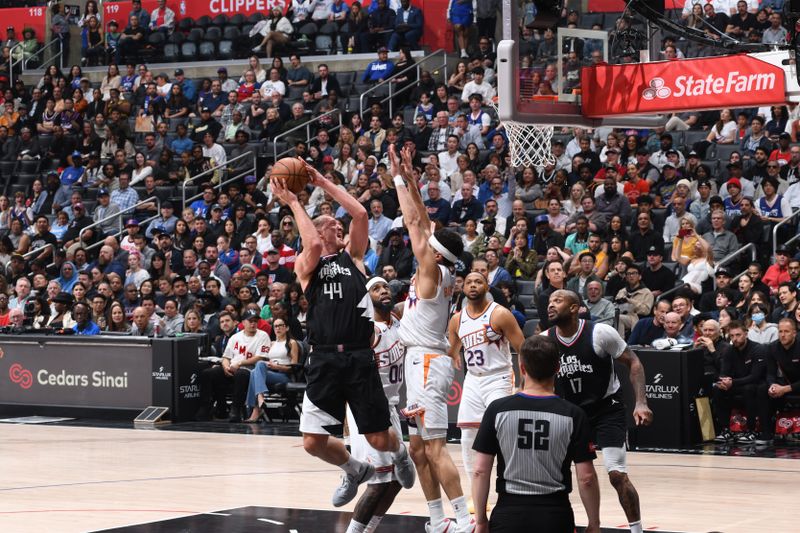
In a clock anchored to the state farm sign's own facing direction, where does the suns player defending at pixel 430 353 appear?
The suns player defending is roughly at 1 o'clock from the state farm sign.

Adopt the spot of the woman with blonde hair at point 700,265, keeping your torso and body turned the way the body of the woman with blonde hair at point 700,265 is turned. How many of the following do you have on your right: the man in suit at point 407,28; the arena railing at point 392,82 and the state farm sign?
2

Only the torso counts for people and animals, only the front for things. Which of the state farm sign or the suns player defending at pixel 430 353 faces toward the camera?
the state farm sign

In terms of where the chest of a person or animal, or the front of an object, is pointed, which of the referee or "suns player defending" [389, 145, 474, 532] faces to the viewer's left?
the suns player defending

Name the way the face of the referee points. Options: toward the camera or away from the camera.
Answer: away from the camera

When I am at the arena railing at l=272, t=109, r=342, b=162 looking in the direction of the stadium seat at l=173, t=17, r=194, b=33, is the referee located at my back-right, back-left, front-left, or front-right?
back-left

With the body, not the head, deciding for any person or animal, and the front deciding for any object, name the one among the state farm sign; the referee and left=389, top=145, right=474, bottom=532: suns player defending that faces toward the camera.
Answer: the state farm sign

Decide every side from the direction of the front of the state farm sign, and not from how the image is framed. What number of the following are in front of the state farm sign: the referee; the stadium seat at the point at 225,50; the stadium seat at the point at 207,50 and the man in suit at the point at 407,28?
1

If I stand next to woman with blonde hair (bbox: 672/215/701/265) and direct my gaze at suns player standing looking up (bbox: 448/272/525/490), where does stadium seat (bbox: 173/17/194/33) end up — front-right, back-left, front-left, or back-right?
back-right

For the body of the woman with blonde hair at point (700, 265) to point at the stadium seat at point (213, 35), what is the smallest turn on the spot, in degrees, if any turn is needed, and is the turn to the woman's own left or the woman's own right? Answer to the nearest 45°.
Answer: approximately 90° to the woman's own right

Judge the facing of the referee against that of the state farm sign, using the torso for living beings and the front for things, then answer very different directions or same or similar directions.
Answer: very different directions

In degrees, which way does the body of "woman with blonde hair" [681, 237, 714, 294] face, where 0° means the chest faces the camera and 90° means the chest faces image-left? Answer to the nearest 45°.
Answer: approximately 45°

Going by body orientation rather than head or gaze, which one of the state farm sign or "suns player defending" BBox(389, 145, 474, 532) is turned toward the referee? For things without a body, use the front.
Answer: the state farm sign

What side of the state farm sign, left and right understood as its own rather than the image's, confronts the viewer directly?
front

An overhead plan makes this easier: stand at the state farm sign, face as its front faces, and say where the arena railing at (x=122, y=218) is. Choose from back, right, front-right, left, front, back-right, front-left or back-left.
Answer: back-right

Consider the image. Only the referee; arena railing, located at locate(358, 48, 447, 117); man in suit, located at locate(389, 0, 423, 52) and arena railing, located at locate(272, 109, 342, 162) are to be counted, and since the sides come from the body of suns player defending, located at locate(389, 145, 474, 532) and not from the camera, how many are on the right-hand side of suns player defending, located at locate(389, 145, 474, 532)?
3

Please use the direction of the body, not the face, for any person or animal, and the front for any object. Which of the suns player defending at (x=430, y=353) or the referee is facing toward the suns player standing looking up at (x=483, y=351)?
the referee
